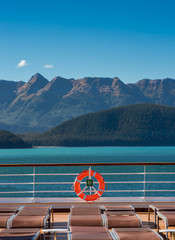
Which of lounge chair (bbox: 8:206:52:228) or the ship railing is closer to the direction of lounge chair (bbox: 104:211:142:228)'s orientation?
the ship railing

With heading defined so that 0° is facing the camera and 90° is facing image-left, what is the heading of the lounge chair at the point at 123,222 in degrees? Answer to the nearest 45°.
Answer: approximately 180°

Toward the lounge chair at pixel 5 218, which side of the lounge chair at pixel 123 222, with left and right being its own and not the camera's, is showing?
left

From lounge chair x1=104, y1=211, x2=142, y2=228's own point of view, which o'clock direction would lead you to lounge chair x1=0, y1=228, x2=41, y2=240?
lounge chair x1=0, y1=228, x2=41, y2=240 is roughly at 8 o'clock from lounge chair x1=104, y1=211, x2=142, y2=228.

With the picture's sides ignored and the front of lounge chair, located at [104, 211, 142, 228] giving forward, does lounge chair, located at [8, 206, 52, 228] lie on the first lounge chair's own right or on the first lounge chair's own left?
on the first lounge chair's own left
